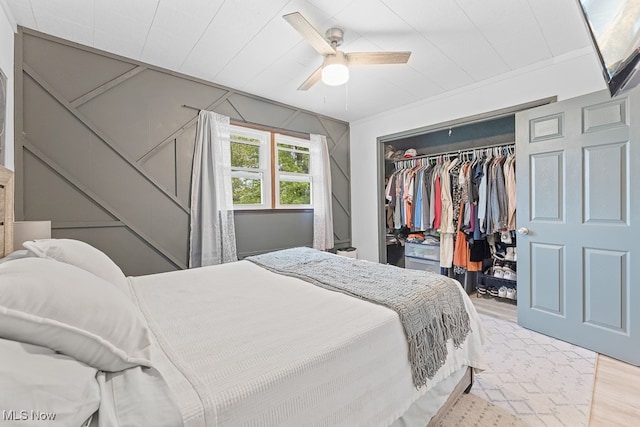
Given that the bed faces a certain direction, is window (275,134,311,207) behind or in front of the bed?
in front

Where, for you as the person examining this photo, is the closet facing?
facing the viewer and to the left of the viewer

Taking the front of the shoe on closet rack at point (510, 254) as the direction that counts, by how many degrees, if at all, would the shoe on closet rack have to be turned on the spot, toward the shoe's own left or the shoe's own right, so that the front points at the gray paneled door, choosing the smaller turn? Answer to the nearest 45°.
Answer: approximately 90° to the shoe's own left

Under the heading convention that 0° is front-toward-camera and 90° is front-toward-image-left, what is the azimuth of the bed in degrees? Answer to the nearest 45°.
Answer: approximately 225°

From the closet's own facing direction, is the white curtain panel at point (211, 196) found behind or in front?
in front

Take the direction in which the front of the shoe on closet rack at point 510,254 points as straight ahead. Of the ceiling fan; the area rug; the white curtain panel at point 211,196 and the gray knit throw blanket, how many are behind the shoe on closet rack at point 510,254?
0

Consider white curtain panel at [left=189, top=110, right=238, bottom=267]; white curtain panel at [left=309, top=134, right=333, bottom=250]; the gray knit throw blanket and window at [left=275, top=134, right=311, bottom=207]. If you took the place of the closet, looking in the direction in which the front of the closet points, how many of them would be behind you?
0

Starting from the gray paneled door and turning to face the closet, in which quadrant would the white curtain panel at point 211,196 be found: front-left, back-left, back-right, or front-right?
front-left

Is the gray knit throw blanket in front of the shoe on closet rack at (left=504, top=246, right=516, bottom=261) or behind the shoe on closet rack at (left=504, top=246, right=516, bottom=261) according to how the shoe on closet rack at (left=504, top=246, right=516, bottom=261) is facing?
in front
